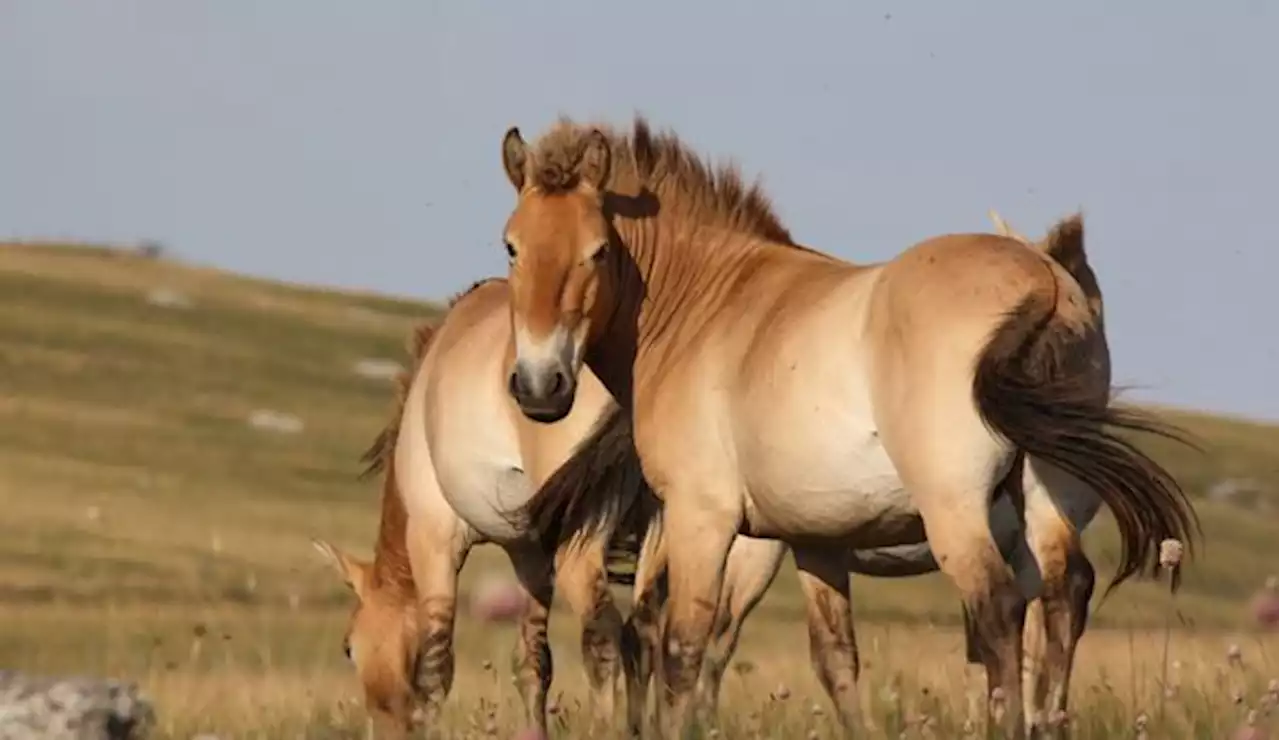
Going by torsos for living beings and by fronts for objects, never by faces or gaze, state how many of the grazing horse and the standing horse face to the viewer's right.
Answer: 0

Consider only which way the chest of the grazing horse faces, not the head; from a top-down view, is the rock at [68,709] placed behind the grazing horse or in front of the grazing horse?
in front
